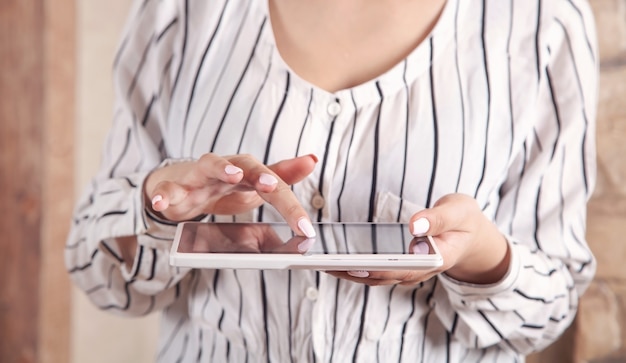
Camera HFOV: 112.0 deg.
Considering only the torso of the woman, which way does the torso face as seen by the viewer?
toward the camera
